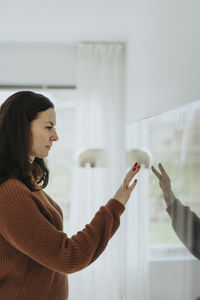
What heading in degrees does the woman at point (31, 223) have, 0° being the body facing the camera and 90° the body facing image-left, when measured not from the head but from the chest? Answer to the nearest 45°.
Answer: approximately 270°

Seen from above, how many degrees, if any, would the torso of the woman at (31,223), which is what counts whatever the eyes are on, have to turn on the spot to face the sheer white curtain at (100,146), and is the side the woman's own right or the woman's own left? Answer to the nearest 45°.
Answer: approximately 90° to the woman's own left

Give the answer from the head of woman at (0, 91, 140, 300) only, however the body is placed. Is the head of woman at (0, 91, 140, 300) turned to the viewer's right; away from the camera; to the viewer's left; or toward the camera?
to the viewer's right
